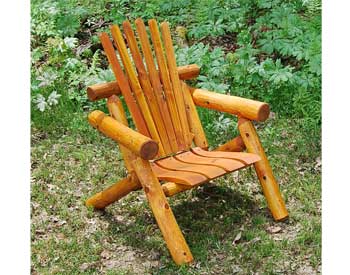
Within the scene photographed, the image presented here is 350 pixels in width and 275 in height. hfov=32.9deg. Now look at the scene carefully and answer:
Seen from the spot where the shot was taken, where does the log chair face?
facing the viewer and to the right of the viewer
